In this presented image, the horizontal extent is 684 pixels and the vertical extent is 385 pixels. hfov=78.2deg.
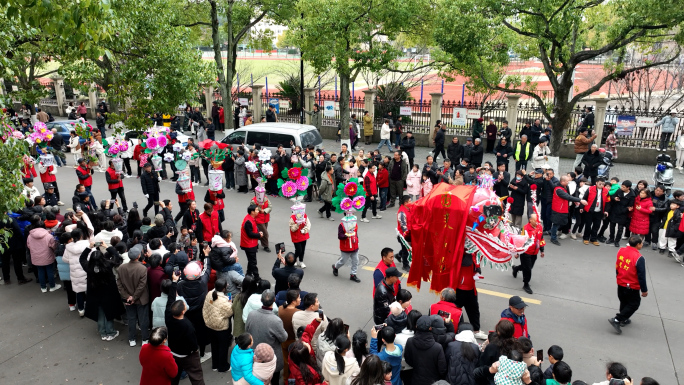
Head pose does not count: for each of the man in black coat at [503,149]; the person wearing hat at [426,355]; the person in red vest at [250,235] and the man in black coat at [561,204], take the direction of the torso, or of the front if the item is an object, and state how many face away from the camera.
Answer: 1

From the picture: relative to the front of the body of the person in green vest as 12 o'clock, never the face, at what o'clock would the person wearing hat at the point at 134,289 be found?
The person wearing hat is roughly at 1 o'clock from the person in green vest.

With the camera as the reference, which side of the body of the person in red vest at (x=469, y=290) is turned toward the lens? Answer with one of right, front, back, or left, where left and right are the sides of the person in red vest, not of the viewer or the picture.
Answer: right

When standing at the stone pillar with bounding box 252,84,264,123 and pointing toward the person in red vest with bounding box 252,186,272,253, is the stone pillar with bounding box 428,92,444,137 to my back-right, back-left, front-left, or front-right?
front-left

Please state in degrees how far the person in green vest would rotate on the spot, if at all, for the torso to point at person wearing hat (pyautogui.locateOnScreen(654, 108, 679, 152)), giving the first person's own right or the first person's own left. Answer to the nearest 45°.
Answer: approximately 135° to the first person's own left

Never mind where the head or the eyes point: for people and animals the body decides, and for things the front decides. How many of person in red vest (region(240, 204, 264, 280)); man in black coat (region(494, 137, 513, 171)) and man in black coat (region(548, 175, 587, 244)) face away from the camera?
0

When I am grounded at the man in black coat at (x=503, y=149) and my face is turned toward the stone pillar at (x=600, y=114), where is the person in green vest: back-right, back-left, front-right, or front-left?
front-right

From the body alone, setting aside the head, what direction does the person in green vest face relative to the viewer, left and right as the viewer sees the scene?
facing the viewer

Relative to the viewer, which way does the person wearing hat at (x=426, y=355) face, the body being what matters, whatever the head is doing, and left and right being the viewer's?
facing away from the viewer

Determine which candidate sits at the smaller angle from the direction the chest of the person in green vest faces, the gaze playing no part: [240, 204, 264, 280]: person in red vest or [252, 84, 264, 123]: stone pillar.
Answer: the person in red vest

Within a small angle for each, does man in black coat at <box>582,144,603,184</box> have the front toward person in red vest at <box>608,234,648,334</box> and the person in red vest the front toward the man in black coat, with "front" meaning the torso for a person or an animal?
no
